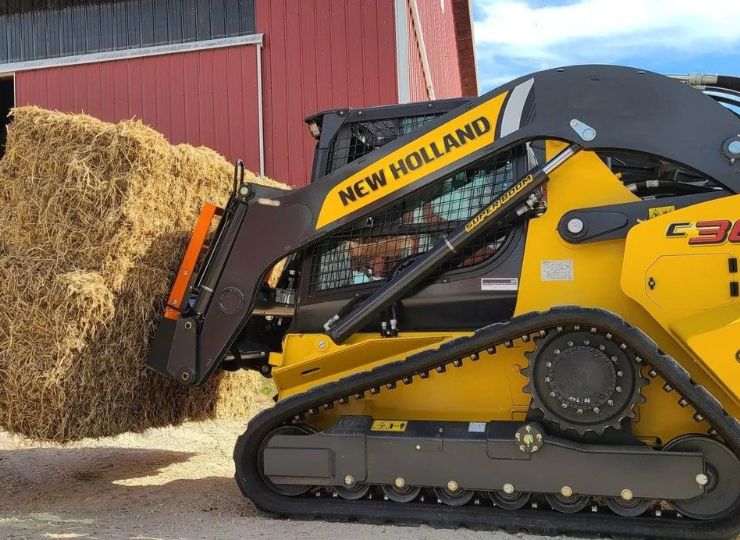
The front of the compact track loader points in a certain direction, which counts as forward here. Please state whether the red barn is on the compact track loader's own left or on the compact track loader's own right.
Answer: on the compact track loader's own right

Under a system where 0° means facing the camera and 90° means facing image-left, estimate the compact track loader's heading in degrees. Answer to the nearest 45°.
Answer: approximately 90°
